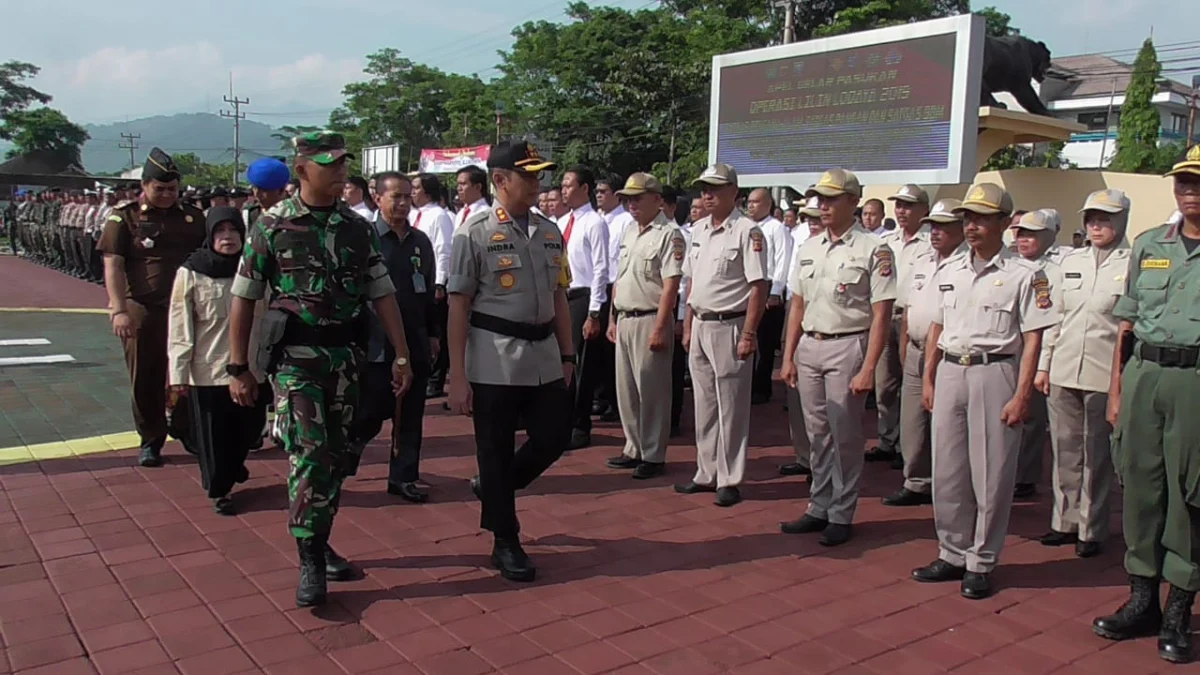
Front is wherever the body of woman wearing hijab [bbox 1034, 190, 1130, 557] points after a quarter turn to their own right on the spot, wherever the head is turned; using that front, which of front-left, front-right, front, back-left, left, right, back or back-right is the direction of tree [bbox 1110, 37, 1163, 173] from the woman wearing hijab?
front-right

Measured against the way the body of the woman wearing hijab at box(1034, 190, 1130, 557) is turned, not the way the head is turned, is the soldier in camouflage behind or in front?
in front

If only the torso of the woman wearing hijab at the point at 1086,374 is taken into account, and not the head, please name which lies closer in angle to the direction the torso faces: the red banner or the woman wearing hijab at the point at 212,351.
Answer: the woman wearing hijab

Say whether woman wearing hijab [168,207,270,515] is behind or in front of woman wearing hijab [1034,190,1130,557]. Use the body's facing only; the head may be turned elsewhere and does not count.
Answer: in front

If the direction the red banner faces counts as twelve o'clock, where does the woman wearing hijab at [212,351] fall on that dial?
The woman wearing hijab is roughly at 12 o'clock from the red banner.

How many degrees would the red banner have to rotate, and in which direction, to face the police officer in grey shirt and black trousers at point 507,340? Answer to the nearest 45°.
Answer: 0° — it already faces them

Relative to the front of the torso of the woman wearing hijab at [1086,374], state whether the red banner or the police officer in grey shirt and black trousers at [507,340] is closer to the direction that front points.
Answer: the police officer in grey shirt and black trousers

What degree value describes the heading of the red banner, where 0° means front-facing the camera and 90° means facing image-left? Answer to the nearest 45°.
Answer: approximately 0°

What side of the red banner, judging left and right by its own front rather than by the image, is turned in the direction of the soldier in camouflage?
front

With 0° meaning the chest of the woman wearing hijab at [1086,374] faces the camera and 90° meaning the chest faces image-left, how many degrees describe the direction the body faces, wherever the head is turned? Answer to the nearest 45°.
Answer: approximately 45°
